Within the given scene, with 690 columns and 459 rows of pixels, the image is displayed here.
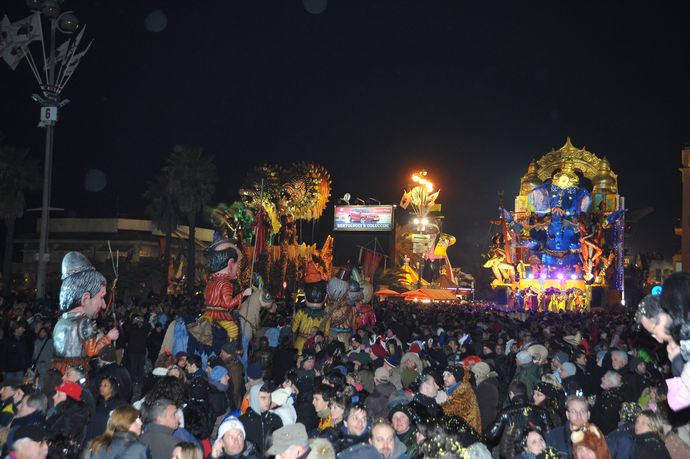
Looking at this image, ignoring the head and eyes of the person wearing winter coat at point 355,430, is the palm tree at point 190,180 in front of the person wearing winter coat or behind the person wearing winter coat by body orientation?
behind

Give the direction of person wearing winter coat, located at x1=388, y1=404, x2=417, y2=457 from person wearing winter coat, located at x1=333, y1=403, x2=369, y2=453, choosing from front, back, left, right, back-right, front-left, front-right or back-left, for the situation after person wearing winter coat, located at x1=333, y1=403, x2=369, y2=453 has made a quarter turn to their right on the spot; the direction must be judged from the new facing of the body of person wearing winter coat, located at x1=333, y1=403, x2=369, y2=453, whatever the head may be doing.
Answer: back

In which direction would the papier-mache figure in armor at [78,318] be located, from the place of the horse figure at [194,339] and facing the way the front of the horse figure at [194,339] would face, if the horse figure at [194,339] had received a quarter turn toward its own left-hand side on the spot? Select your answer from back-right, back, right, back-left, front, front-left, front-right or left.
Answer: back-left

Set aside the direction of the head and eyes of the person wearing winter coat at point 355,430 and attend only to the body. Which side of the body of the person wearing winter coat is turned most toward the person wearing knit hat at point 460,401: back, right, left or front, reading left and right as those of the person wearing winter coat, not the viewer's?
left

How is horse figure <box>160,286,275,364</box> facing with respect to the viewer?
to the viewer's right

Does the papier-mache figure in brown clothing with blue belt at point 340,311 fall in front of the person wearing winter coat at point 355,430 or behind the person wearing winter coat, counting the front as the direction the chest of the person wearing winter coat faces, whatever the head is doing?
behind

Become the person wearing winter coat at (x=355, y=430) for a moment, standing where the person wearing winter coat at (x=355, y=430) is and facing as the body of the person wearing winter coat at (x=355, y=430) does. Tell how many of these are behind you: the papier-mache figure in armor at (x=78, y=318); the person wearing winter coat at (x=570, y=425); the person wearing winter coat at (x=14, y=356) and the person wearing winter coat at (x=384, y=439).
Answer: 2

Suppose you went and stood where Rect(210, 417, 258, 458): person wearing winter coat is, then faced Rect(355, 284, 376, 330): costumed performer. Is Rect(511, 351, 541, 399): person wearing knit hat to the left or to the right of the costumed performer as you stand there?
right
